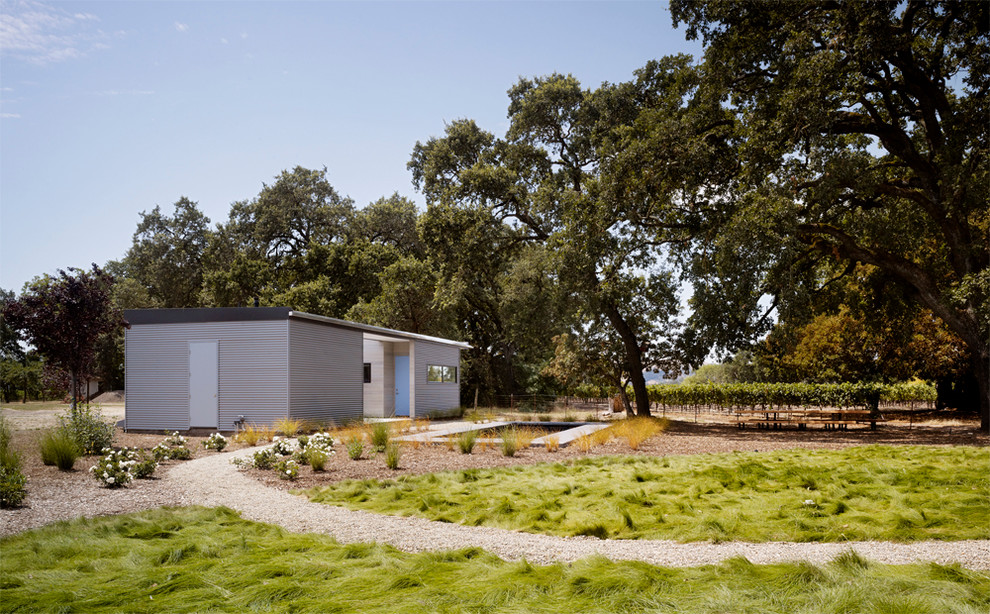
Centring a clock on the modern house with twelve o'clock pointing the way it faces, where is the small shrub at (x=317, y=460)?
The small shrub is roughly at 1 o'clock from the modern house.

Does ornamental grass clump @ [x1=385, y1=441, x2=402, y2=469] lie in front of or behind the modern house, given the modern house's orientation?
in front

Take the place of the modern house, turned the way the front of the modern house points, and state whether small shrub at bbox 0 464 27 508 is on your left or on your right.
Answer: on your right

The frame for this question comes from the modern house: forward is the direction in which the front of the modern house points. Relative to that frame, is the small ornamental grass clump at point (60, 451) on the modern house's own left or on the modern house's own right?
on the modern house's own right

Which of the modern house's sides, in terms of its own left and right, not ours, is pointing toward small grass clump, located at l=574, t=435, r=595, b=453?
front

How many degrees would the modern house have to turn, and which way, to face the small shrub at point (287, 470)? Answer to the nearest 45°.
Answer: approximately 45° to its right

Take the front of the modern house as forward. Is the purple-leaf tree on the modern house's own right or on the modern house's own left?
on the modern house's own right

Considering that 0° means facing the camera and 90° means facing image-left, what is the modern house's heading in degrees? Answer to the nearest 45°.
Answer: approximately 315°

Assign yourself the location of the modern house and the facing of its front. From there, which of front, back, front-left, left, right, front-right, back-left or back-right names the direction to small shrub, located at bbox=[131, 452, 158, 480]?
front-right

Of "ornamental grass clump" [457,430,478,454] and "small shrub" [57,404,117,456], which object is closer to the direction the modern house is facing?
the ornamental grass clump
